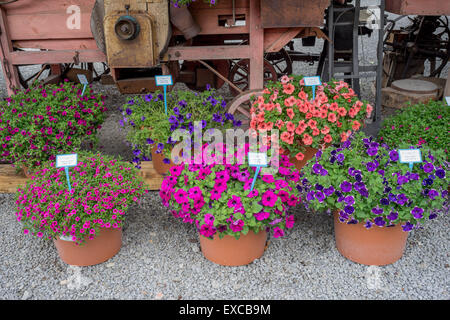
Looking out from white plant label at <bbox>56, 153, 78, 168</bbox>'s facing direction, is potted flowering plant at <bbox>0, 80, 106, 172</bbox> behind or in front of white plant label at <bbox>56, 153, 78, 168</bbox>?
behind

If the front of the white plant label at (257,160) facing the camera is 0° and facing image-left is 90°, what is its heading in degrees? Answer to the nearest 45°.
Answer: approximately 0°

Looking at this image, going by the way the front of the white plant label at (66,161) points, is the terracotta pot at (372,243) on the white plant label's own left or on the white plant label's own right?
on the white plant label's own left

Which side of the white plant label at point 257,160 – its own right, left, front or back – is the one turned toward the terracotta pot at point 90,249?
right

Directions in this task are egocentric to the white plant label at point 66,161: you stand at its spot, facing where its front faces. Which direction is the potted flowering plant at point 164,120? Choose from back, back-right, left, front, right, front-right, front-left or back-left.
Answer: back-left

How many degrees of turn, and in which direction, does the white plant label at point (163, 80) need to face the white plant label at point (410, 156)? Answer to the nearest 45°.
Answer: approximately 45° to its left

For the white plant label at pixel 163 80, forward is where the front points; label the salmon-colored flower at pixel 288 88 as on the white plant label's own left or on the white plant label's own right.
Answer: on the white plant label's own left

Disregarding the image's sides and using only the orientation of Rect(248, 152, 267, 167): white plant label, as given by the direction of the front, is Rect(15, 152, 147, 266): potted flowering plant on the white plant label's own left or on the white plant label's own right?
on the white plant label's own right

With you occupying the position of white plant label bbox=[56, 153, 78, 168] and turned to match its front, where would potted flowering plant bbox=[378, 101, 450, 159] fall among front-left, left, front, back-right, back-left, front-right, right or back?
left
